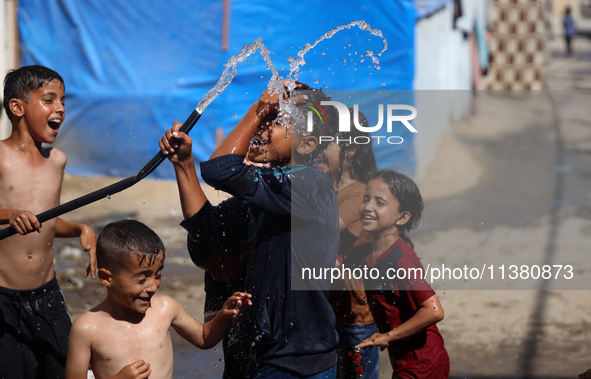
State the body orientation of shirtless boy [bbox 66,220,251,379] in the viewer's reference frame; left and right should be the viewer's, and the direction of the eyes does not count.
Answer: facing the viewer and to the right of the viewer

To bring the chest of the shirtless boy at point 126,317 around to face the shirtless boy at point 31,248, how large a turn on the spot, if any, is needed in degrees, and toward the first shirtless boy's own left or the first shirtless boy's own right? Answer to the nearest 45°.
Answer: approximately 180°

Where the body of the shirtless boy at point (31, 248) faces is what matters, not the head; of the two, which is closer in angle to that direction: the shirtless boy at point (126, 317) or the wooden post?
the shirtless boy

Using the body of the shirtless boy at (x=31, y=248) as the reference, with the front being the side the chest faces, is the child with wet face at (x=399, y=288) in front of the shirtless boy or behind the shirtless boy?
in front

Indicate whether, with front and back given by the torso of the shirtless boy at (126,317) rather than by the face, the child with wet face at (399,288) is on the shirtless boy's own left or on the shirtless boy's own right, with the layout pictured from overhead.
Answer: on the shirtless boy's own left

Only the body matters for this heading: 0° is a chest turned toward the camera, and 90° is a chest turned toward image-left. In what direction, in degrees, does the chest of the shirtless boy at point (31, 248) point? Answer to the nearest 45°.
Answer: approximately 315°

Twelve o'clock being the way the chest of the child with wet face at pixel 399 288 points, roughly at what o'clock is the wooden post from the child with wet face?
The wooden post is roughly at 4 o'clock from the child with wet face.
